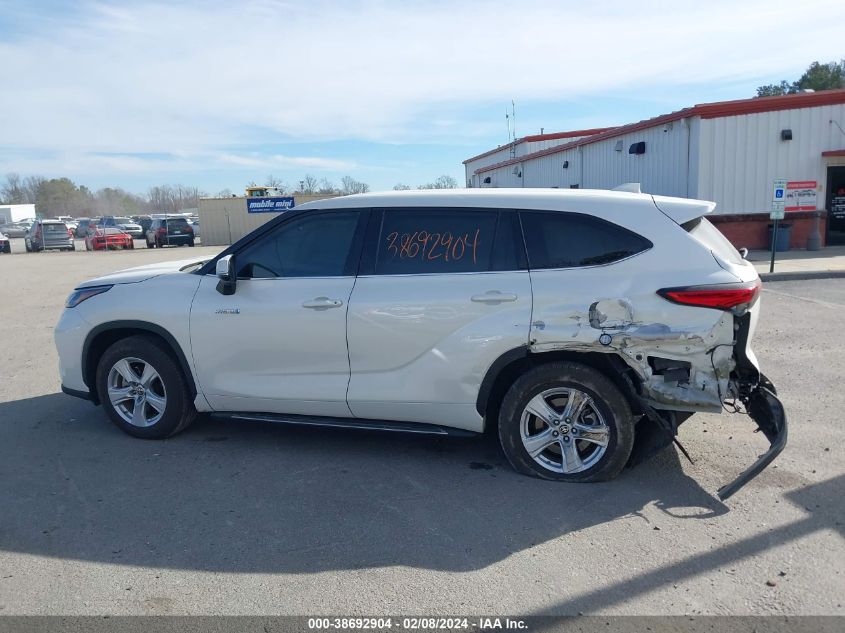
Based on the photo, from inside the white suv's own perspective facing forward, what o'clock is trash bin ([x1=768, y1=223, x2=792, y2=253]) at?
The trash bin is roughly at 4 o'clock from the white suv.

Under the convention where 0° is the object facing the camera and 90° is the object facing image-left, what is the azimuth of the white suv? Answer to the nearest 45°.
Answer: approximately 90°

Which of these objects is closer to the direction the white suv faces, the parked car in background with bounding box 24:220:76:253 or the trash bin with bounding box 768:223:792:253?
the parked car in background

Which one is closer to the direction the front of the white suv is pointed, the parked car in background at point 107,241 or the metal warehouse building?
the parked car in background

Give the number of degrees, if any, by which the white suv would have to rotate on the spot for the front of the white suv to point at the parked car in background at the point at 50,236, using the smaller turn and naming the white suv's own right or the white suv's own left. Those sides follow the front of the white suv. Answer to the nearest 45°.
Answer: approximately 45° to the white suv's own right

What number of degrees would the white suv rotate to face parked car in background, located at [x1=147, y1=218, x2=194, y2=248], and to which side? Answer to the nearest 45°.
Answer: approximately 90° to its right

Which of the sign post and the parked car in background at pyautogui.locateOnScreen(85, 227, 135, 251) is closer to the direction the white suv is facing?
the parked car in background

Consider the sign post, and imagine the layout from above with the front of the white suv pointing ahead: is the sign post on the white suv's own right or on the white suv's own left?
on the white suv's own right

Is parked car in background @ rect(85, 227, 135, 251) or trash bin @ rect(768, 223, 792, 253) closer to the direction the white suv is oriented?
the parked car in background

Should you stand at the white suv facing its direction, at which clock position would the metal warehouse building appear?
The metal warehouse building is roughly at 4 o'clock from the white suv.

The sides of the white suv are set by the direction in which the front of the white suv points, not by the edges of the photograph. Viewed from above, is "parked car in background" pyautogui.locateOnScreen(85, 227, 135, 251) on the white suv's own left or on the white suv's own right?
on the white suv's own right
